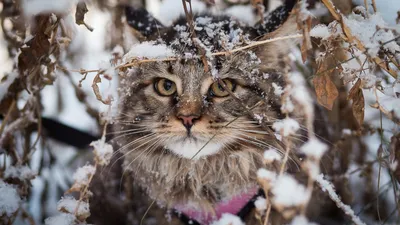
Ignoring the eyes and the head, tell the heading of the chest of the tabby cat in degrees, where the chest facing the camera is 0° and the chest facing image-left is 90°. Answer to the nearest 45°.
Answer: approximately 0°

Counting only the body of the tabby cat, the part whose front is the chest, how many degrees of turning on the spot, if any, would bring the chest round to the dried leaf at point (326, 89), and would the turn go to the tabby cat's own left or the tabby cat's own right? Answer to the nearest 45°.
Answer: approximately 45° to the tabby cat's own left

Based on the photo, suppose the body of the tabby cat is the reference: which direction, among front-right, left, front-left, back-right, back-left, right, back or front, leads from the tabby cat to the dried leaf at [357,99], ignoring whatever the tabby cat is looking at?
front-left
